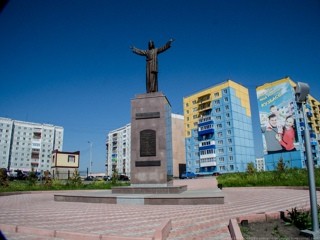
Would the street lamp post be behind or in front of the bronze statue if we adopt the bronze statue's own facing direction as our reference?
in front

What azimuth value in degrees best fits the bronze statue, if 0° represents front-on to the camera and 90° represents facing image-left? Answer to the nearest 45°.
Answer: approximately 0°
